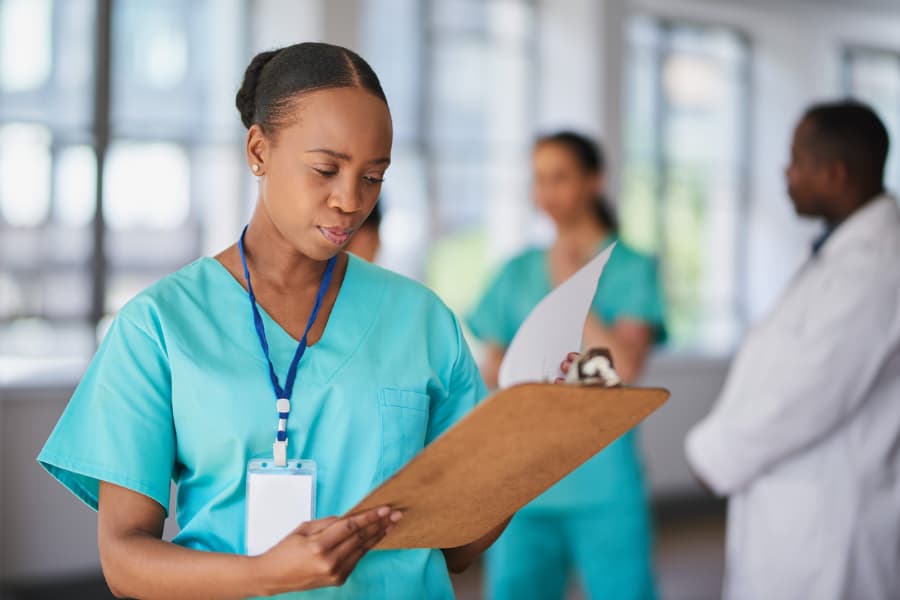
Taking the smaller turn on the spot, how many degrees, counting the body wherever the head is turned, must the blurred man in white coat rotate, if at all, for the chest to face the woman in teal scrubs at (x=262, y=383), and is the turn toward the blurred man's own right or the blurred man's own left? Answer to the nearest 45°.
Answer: approximately 45° to the blurred man's own left

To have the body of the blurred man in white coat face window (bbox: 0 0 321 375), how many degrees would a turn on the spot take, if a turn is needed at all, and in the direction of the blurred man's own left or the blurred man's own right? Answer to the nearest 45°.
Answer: approximately 45° to the blurred man's own right

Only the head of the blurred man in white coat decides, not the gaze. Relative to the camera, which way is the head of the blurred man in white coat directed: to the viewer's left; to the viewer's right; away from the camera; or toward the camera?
to the viewer's left

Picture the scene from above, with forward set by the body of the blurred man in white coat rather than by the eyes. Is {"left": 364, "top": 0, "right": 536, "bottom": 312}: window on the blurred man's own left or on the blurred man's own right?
on the blurred man's own right

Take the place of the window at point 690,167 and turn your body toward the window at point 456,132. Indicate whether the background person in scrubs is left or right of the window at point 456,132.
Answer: left

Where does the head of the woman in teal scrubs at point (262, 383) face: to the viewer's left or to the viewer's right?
to the viewer's right

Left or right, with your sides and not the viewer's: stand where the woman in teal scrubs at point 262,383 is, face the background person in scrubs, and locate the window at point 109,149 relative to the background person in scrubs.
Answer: left

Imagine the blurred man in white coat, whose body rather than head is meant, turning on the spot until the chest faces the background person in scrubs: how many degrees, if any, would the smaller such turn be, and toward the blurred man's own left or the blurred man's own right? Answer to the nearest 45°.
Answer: approximately 45° to the blurred man's own right

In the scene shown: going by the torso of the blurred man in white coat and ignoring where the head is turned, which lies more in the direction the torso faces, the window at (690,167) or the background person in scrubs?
the background person in scrubs

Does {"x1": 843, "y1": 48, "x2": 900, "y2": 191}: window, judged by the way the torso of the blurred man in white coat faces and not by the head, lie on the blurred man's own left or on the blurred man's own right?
on the blurred man's own right

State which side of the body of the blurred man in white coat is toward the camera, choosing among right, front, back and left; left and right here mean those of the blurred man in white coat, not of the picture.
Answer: left

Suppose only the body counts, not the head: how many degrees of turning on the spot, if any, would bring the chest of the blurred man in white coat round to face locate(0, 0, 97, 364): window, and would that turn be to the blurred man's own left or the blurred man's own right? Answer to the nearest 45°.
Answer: approximately 45° to the blurred man's own right
